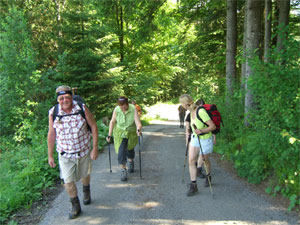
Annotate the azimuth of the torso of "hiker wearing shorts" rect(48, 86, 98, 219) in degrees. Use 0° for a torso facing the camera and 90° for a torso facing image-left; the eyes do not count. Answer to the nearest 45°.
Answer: approximately 0°

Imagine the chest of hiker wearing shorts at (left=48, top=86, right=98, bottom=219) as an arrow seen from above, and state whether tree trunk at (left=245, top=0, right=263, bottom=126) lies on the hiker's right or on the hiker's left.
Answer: on the hiker's left

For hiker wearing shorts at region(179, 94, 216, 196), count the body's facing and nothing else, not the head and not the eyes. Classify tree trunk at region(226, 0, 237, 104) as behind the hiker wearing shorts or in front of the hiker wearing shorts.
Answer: behind

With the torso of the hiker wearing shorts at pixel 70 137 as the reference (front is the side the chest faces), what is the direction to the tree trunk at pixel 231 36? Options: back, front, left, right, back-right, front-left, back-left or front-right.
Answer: back-left

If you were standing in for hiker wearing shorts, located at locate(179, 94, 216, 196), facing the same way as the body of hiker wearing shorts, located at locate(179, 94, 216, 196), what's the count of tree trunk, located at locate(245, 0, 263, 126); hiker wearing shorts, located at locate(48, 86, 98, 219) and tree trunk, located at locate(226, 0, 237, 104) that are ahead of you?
1

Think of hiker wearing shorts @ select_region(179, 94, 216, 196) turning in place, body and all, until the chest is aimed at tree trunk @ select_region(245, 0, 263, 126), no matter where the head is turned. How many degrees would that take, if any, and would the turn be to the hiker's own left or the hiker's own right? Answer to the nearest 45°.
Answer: approximately 180°

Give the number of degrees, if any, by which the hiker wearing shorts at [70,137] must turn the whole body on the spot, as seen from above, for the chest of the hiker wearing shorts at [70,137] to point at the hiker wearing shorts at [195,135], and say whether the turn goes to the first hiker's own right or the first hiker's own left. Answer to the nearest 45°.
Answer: approximately 90° to the first hiker's own left

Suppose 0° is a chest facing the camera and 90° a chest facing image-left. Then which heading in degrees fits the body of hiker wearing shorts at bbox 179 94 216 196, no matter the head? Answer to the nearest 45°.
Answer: approximately 45°

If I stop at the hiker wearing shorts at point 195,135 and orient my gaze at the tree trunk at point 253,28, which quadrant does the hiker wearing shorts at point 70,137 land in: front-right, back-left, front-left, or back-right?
back-left

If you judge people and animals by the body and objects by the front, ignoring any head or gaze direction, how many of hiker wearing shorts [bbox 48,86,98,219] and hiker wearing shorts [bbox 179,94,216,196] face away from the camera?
0
